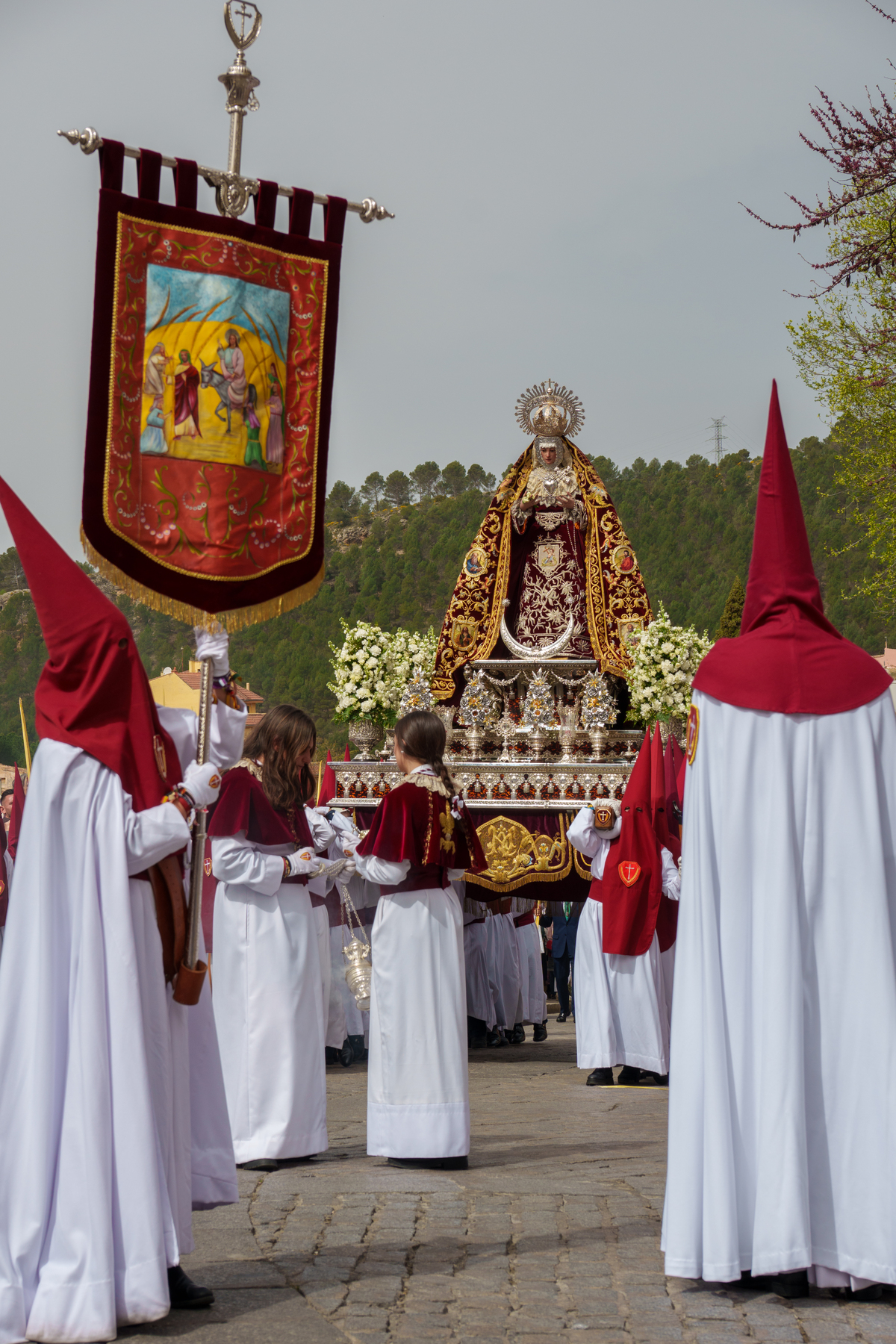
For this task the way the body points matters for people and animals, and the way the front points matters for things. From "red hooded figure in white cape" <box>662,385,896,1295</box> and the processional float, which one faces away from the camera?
the red hooded figure in white cape

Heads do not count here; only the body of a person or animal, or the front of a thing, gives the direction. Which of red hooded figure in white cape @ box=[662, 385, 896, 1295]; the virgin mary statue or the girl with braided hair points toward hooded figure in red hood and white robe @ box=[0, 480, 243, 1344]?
the virgin mary statue

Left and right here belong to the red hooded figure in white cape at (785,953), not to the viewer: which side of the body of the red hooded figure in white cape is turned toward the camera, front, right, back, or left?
back

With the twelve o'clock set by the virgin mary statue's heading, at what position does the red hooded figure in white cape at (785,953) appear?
The red hooded figure in white cape is roughly at 12 o'clock from the virgin mary statue.

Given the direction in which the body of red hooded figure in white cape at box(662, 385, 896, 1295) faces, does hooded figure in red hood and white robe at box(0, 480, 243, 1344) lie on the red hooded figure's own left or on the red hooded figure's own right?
on the red hooded figure's own left

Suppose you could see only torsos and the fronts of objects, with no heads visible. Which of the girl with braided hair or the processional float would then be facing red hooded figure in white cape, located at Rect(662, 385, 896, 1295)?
the processional float

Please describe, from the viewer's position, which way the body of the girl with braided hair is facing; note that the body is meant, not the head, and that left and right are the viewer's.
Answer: facing away from the viewer and to the left of the viewer
